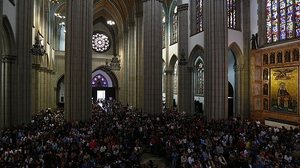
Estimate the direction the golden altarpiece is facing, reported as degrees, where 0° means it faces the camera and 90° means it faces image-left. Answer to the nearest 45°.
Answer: approximately 45°

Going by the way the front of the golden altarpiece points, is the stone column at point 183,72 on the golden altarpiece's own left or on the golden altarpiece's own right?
on the golden altarpiece's own right

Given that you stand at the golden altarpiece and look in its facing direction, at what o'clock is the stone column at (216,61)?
The stone column is roughly at 12 o'clock from the golden altarpiece.

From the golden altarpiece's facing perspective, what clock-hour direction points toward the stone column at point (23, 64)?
The stone column is roughly at 12 o'clock from the golden altarpiece.

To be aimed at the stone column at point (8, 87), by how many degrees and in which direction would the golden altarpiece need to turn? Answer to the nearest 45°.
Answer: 0° — it already faces it
